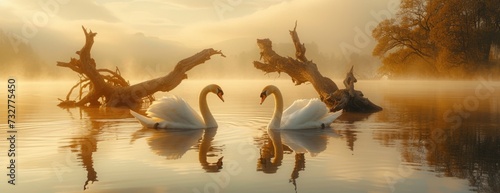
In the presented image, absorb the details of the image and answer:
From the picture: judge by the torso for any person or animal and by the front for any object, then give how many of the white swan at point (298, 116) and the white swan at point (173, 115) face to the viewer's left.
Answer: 1

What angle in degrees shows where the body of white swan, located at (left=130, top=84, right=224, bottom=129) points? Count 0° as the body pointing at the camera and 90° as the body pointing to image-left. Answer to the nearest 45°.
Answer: approximately 270°

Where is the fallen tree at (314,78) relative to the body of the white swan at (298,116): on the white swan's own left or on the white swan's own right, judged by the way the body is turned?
on the white swan's own right

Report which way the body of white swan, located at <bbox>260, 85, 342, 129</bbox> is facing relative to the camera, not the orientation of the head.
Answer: to the viewer's left

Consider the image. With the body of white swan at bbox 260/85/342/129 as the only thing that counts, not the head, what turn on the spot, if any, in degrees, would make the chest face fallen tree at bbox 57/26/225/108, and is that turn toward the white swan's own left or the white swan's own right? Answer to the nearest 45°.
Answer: approximately 45° to the white swan's own right

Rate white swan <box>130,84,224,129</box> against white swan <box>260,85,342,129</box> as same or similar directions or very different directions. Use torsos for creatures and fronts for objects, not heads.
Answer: very different directions

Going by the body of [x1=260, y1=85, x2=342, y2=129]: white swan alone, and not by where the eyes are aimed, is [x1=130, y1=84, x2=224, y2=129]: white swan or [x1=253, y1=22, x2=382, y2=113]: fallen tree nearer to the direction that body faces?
the white swan

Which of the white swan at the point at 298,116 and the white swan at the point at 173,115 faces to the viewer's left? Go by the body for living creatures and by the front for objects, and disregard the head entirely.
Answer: the white swan at the point at 298,116

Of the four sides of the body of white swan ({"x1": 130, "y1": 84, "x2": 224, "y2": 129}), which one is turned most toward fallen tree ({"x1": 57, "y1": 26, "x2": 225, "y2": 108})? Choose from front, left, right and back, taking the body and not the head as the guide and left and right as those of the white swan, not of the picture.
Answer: left
